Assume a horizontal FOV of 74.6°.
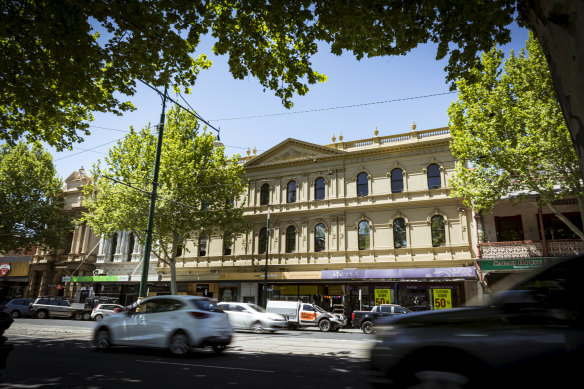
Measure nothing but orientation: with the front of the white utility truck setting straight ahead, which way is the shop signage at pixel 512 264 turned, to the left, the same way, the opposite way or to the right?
to the right

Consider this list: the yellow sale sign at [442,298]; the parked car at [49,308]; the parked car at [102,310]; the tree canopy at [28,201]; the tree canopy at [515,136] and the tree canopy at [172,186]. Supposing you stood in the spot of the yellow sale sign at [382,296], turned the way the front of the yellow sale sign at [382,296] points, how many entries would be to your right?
4

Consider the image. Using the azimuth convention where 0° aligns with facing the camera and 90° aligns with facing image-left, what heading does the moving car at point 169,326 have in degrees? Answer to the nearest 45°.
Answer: approximately 135°

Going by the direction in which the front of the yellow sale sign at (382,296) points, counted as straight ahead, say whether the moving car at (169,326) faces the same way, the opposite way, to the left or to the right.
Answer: to the right

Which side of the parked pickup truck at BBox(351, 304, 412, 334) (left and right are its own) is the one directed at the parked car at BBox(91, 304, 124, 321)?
back

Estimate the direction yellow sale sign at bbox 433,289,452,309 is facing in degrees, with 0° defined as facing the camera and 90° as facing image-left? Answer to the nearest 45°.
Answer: approximately 0°

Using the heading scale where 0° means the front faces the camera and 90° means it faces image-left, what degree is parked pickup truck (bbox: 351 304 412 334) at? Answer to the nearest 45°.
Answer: approximately 270°

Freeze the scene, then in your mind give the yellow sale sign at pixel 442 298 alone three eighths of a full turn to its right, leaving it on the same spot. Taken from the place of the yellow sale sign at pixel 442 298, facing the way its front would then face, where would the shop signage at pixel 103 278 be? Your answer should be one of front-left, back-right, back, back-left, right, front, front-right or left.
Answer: front-left

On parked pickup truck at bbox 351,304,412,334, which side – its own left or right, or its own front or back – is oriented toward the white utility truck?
back

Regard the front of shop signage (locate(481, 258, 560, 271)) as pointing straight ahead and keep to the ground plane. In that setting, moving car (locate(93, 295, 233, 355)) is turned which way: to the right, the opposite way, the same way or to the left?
to the right
